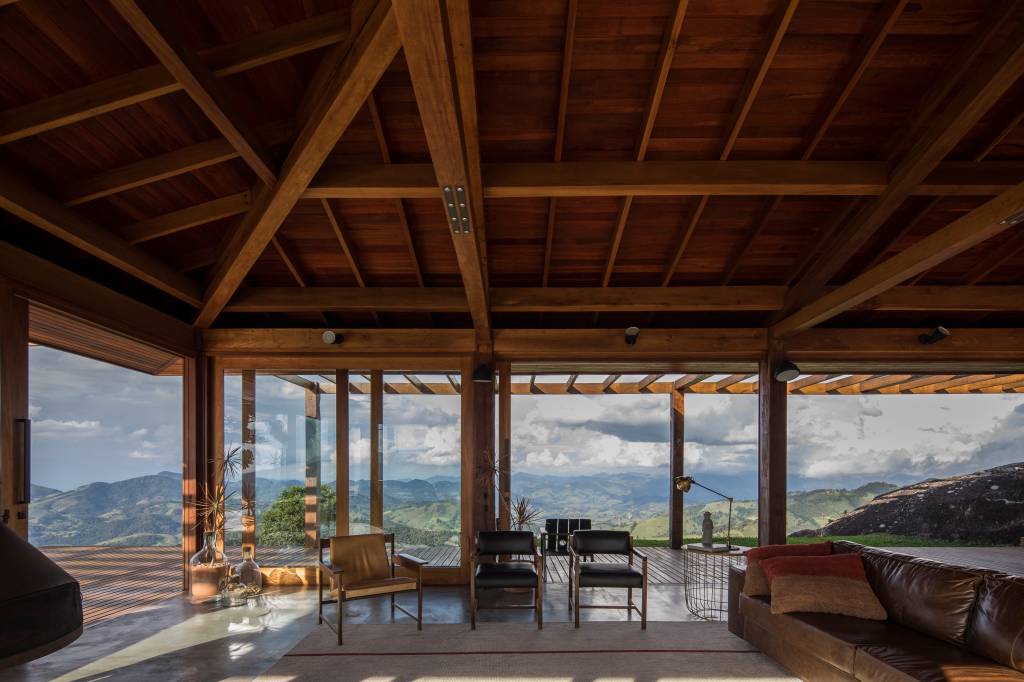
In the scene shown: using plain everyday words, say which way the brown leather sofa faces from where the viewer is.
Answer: facing the viewer and to the left of the viewer

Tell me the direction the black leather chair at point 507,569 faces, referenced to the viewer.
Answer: facing the viewer

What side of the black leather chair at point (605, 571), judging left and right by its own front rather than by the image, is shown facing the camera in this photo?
front

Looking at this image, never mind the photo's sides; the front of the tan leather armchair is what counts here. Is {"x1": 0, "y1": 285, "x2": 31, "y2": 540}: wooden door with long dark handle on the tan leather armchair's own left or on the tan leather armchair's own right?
on the tan leather armchair's own right

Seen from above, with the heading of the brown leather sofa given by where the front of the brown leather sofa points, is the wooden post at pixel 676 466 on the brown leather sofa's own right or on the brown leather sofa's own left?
on the brown leather sofa's own right

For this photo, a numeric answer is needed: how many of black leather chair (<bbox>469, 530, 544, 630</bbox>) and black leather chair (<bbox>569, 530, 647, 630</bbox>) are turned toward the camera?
2

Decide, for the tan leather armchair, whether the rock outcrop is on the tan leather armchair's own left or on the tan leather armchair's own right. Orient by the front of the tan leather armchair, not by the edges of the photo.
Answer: on the tan leather armchair's own left
